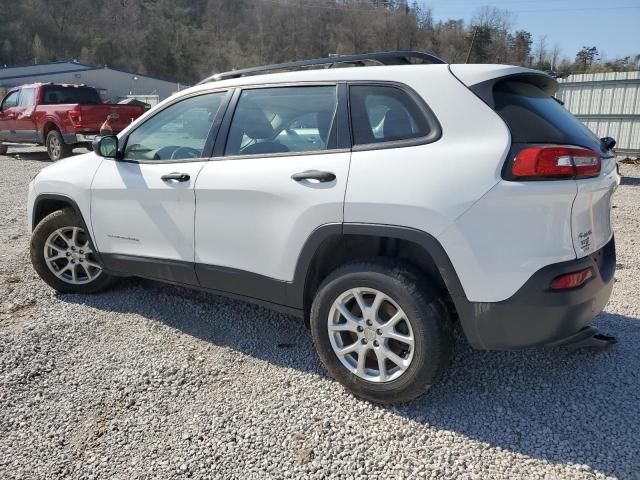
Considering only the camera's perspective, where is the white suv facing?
facing away from the viewer and to the left of the viewer

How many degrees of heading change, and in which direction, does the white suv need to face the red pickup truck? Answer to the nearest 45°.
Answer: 0° — it already faces it
